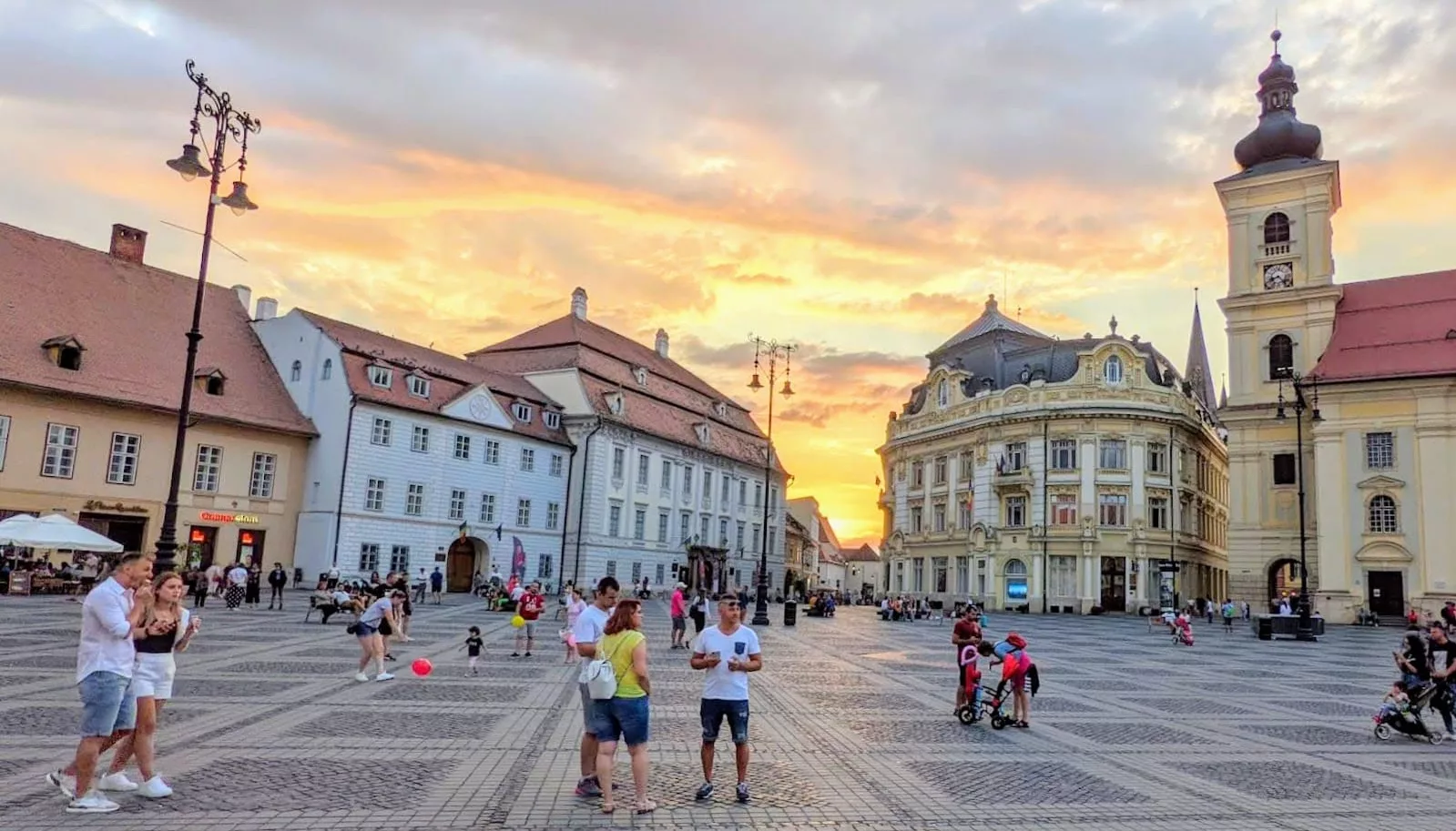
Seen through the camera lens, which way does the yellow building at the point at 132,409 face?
facing the viewer and to the right of the viewer

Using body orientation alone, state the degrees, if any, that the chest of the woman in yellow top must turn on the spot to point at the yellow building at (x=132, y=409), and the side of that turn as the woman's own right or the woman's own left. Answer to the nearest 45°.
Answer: approximately 90° to the woman's own left

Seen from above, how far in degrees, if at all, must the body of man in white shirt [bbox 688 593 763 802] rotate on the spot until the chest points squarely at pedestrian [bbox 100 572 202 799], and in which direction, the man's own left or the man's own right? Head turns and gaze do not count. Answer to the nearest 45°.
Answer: approximately 90° to the man's own right

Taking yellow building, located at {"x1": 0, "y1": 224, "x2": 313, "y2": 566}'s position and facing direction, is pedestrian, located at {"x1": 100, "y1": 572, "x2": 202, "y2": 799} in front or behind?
in front
